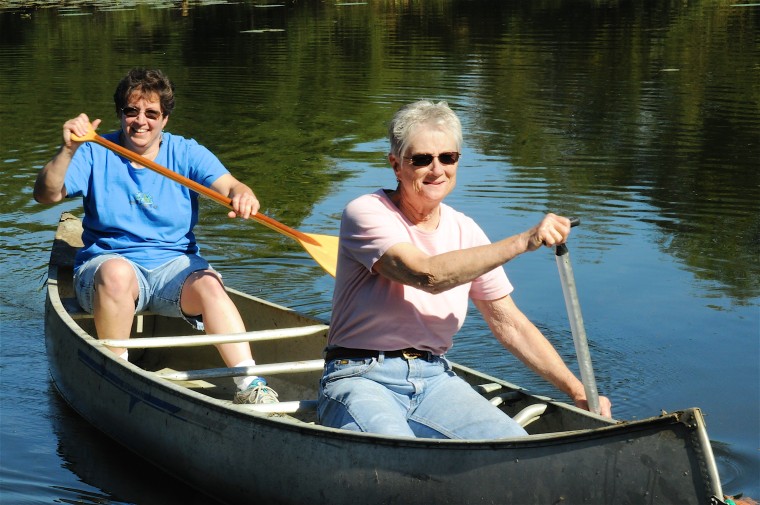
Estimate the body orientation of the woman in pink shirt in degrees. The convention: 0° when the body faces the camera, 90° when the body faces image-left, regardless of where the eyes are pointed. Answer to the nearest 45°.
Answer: approximately 315°
